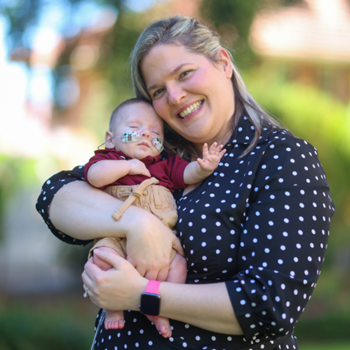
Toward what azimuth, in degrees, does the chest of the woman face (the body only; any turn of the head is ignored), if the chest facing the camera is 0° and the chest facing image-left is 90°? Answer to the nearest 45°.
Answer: approximately 45°

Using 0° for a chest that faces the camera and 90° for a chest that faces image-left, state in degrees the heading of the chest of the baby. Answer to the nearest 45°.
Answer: approximately 0°
